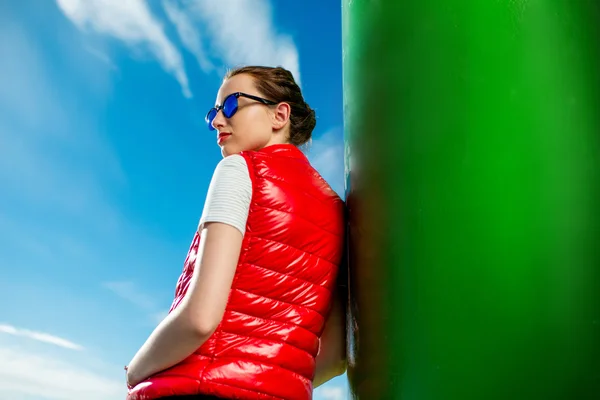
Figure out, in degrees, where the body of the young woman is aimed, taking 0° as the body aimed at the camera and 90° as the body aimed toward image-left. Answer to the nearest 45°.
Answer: approximately 135°

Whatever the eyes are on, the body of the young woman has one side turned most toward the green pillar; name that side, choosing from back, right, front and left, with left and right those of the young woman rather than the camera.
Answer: back
